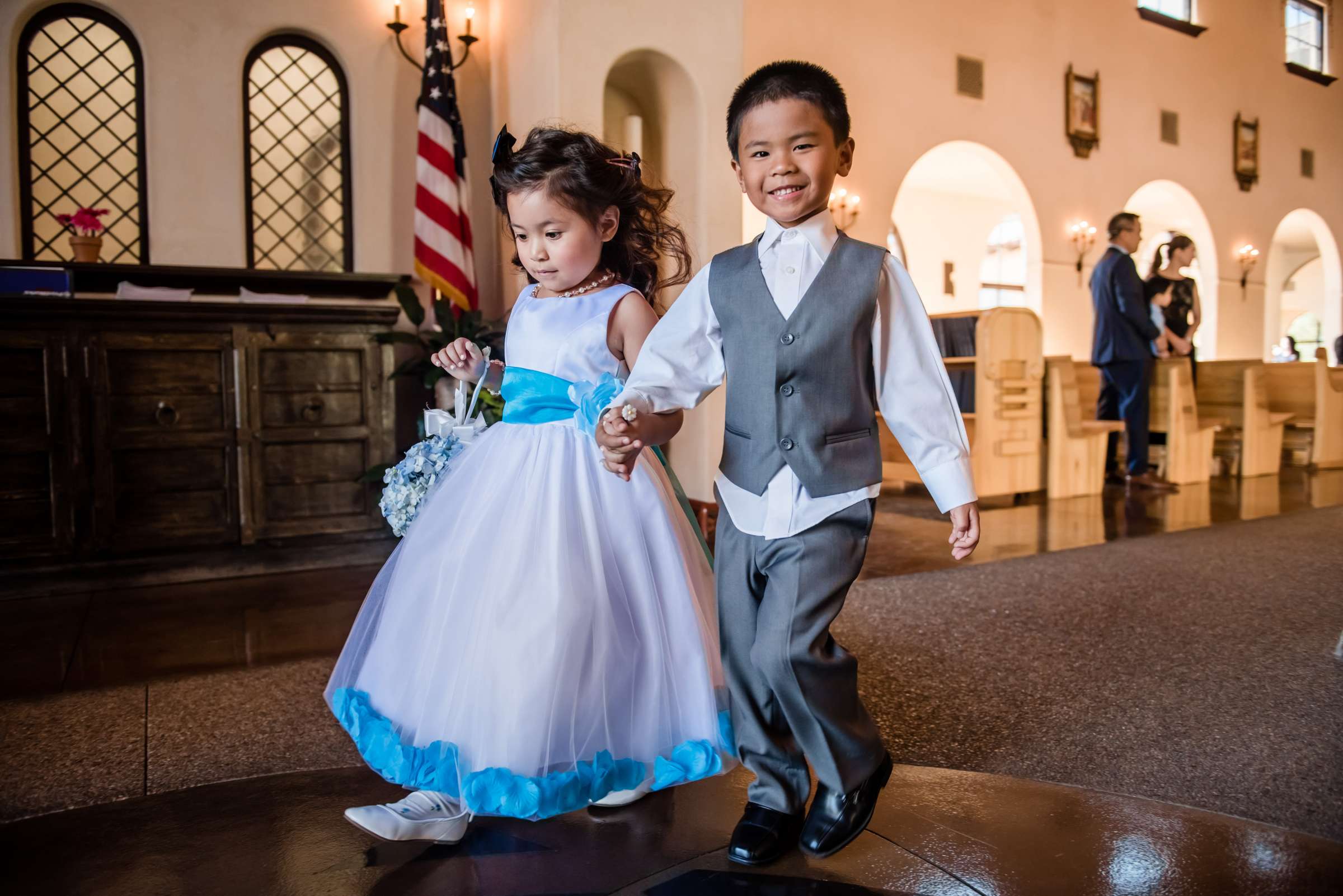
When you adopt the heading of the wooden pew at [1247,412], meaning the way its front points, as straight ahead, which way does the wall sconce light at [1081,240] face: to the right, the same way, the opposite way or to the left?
to the right

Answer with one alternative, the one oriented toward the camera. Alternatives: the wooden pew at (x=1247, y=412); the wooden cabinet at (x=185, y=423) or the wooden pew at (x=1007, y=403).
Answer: the wooden cabinet

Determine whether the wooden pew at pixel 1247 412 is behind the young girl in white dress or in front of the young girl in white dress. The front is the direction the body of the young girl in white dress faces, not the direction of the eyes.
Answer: behind

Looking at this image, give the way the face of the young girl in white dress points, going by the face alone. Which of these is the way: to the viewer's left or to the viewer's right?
to the viewer's left

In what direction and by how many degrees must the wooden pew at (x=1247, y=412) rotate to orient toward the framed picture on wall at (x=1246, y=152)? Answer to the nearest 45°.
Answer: approximately 45° to its left
